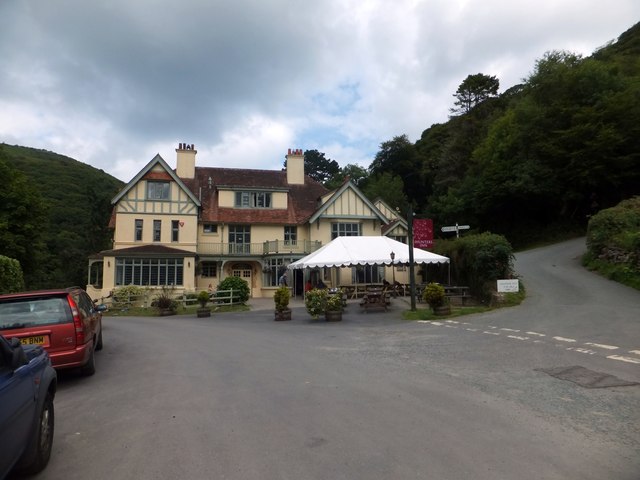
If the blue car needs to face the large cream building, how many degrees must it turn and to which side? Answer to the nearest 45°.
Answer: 0° — it already faces it

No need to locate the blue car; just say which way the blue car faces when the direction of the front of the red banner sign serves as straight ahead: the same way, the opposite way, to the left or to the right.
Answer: the opposite way

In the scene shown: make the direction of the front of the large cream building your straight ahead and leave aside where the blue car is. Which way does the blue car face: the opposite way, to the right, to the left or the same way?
the opposite way

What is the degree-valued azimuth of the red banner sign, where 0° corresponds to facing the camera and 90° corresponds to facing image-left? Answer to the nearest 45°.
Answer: approximately 0°

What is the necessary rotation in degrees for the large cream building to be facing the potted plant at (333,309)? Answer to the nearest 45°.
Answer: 0° — it already faces it

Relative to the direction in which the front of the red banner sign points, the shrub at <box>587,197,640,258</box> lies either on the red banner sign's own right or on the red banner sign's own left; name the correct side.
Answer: on the red banner sign's own left

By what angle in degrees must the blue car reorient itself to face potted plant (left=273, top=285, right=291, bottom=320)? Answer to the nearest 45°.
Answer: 0° — it already faces it

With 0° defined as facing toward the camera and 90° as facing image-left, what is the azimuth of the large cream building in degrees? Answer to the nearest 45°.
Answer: approximately 0°

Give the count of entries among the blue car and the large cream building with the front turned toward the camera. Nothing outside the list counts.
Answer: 1
